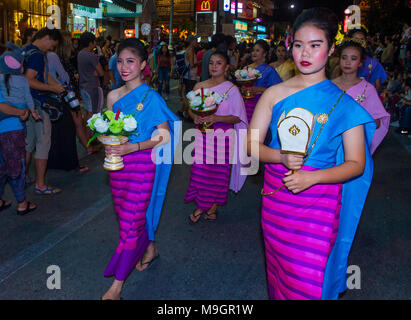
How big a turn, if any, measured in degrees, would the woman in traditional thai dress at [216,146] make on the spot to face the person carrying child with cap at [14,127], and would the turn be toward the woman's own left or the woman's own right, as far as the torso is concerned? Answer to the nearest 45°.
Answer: approximately 45° to the woman's own right

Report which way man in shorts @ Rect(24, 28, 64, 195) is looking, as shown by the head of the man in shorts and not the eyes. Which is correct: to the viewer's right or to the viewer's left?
to the viewer's right

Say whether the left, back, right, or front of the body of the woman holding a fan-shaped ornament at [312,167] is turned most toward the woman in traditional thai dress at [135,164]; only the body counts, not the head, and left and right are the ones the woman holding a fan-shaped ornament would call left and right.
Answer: right

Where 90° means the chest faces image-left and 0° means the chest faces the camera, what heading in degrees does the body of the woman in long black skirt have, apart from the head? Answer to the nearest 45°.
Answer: approximately 270°

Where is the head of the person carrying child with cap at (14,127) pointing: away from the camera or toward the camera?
away from the camera

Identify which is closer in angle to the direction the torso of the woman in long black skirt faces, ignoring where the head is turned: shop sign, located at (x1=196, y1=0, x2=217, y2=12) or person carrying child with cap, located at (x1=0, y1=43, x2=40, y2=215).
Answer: the shop sign

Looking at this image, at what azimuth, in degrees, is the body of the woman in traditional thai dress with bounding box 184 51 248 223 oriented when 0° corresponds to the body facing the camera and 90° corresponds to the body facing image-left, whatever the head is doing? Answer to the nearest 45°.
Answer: approximately 45°

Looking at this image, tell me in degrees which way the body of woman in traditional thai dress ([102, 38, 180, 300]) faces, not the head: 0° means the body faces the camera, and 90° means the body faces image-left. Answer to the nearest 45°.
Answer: approximately 45°

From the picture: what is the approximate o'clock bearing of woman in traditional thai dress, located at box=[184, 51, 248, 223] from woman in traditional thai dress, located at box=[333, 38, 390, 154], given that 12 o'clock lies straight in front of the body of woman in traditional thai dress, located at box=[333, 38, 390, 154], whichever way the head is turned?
woman in traditional thai dress, located at box=[184, 51, 248, 223] is roughly at 1 o'clock from woman in traditional thai dress, located at box=[333, 38, 390, 154].

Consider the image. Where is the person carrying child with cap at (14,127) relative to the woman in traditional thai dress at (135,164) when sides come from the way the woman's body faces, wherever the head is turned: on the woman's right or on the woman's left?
on the woman's right
